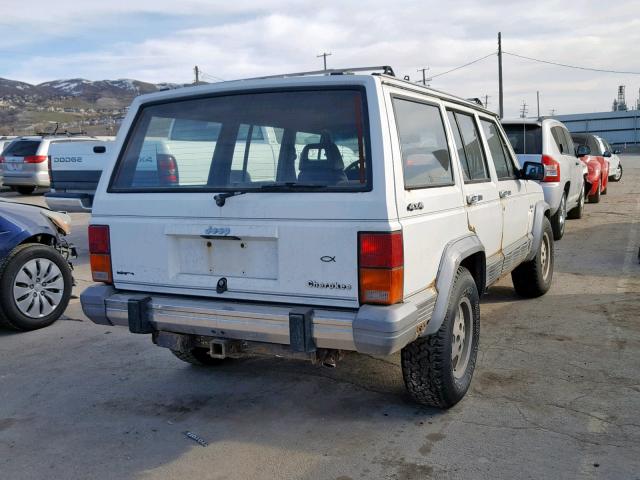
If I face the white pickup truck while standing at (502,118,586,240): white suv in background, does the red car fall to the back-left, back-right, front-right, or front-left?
back-right

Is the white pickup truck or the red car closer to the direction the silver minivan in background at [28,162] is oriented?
the red car

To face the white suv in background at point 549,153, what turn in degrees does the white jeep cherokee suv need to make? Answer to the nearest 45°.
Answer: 0° — it already faces it

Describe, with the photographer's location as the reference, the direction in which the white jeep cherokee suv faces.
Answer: facing away from the viewer and to the right of the viewer

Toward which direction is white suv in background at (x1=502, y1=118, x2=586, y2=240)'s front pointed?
away from the camera

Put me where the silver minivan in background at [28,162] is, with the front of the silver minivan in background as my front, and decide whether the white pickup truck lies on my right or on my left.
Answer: on my right

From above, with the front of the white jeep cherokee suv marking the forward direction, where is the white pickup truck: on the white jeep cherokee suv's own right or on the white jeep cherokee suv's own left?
on the white jeep cherokee suv's own left

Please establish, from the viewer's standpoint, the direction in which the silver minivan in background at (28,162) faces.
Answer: facing away from the viewer and to the right of the viewer

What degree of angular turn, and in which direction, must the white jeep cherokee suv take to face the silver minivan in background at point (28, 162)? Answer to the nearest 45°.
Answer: approximately 90° to its left

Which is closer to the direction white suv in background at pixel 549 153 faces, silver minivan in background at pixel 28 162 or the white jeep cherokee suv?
the silver minivan in background

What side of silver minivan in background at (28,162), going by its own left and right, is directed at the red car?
right
